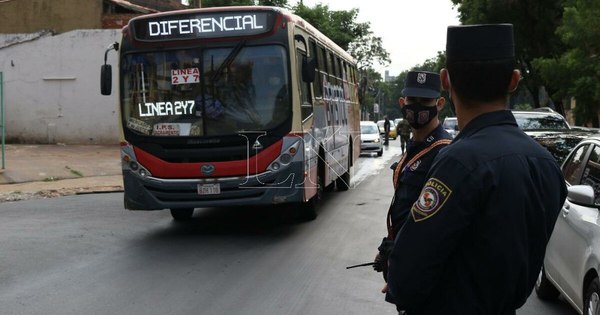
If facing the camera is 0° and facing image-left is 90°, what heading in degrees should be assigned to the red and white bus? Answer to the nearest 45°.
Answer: approximately 0°

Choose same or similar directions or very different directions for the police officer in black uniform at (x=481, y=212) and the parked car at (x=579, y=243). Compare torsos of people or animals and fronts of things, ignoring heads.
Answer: very different directions

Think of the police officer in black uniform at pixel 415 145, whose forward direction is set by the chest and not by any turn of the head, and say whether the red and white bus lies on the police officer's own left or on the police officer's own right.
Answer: on the police officer's own right

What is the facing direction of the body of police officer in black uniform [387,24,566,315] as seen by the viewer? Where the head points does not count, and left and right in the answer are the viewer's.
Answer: facing away from the viewer and to the left of the viewer

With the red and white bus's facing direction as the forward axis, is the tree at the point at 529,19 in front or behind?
behind

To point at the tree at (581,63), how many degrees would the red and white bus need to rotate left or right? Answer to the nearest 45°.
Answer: approximately 135° to its left

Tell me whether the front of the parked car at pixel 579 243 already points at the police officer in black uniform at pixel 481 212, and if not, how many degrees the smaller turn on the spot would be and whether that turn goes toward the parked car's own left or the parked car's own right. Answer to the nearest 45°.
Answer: approximately 45° to the parked car's own right
